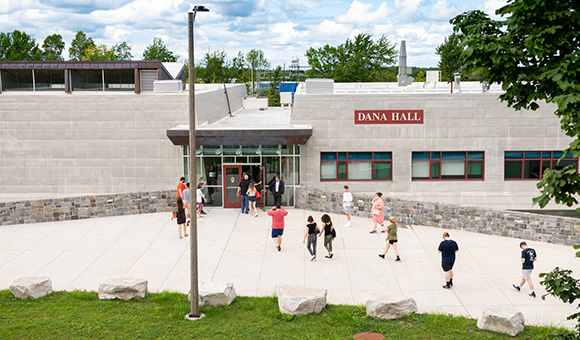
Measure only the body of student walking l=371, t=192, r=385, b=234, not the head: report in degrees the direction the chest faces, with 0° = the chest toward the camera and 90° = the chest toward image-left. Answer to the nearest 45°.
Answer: approximately 90°

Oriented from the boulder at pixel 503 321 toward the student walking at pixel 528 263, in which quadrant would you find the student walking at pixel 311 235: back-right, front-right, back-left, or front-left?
front-left

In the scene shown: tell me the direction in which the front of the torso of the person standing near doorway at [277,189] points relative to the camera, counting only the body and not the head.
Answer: toward the camera

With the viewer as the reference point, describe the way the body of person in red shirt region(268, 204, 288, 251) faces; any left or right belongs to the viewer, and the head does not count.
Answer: facing away from the viewer

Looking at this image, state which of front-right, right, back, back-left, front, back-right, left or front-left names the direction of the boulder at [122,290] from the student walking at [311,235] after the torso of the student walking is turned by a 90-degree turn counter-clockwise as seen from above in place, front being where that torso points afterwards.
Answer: front-left

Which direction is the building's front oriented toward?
toward the camera

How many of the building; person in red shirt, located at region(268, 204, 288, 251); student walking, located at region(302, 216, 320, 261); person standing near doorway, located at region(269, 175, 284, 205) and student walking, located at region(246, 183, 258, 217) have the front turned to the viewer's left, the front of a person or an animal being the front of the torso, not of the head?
0

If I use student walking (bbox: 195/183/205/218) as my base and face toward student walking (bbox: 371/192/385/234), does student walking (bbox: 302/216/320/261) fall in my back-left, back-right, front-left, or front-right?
front-right

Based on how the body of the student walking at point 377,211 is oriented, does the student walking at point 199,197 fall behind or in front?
in front

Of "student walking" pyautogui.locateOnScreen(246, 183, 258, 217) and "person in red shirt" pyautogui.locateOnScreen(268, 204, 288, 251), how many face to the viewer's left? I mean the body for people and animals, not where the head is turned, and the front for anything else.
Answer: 0

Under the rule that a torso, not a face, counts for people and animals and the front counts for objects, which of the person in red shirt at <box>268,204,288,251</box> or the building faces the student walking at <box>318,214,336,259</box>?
the building

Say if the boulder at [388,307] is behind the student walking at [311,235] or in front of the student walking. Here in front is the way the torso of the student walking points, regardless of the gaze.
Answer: behind

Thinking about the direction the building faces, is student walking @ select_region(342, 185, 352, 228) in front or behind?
in front
